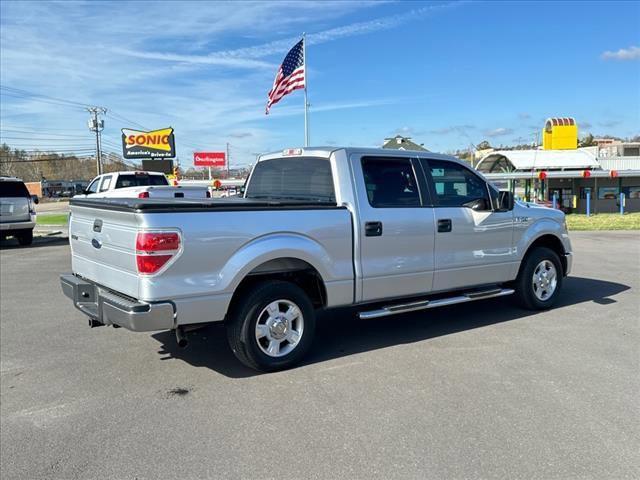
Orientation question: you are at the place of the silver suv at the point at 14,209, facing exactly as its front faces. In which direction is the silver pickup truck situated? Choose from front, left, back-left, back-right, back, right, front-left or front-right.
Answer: back

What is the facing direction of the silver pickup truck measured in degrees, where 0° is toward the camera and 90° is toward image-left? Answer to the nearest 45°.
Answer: approximately 225°

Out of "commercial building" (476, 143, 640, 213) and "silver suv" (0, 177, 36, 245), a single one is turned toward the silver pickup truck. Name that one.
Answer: the commercial building

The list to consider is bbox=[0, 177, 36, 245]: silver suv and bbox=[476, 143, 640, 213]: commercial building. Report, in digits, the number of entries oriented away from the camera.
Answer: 1

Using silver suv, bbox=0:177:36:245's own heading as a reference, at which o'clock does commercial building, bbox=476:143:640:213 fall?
The commercial building is roughly at 3 o'clock from the silver suv.

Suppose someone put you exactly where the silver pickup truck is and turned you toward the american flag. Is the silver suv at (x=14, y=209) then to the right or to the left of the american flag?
left

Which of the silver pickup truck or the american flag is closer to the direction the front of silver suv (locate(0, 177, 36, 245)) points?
the american flag

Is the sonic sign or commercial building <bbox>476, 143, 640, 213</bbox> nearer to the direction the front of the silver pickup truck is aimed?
the commercial building

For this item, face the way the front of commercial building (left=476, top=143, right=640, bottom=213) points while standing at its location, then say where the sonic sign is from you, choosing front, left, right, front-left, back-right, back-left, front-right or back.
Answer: right

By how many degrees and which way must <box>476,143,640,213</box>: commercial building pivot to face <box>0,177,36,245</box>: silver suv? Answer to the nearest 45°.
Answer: approximately 45° to its right

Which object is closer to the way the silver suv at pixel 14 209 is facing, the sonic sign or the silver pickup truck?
the sonic sign

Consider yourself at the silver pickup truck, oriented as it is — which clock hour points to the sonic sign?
The sonic sign is roughly at 10 o'clock from the silver pickup truck.

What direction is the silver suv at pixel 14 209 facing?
away from the camera
